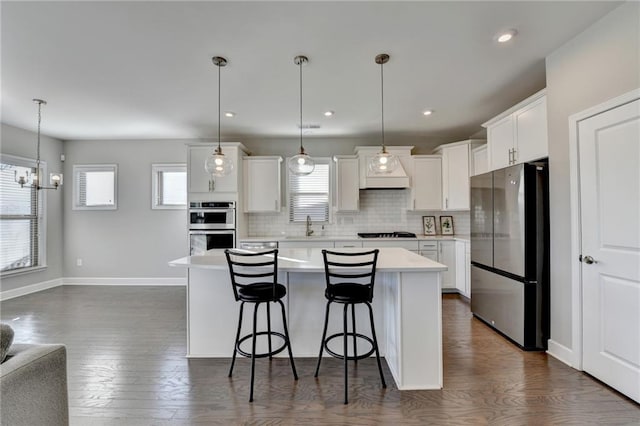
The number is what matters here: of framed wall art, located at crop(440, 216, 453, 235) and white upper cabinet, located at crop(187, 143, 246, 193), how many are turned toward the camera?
2

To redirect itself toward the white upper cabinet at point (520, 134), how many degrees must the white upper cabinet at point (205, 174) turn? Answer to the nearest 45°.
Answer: approximately 45° to its left

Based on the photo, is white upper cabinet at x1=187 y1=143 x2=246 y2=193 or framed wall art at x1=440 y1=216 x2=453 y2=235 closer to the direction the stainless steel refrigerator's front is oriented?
the white upper cabinet

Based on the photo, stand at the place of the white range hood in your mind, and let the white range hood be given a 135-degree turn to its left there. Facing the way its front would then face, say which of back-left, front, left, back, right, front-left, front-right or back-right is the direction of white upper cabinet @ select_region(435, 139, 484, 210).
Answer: front-right

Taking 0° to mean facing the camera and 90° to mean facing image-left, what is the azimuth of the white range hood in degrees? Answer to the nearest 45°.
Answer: approximately 0°

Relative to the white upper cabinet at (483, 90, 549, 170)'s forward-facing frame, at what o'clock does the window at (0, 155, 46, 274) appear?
The window is roughly at 1 o'clock from the white upper cabinet.

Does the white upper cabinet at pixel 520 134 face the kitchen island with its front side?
yes

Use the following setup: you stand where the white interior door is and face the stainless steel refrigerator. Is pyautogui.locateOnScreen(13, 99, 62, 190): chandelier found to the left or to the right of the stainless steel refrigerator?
left

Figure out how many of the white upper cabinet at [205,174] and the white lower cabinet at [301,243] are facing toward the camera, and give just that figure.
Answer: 2

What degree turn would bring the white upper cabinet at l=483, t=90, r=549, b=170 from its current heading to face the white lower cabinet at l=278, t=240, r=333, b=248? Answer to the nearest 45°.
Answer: approximately 45° to its right

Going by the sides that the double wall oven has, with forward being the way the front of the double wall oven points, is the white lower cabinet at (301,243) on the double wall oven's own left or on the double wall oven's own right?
on the double wall oven's own left

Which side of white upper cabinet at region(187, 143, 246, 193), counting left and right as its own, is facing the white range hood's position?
left

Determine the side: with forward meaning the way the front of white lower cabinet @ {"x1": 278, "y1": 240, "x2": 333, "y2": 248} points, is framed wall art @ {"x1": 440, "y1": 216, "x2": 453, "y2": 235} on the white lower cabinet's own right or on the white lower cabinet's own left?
on the white lower cabinet's own left

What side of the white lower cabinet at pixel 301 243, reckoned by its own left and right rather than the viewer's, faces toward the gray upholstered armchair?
front

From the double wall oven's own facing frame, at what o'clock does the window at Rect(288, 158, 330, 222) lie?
The window is roughly at 9 o'clock from the double wall oven.
